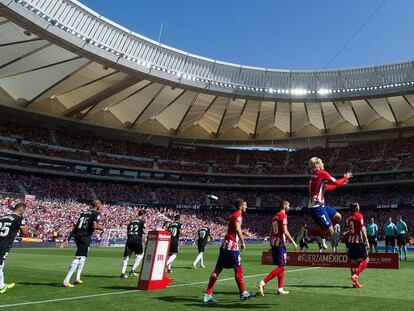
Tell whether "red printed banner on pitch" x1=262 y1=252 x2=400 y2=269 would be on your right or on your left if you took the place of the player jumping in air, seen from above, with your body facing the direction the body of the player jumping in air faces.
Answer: on your left

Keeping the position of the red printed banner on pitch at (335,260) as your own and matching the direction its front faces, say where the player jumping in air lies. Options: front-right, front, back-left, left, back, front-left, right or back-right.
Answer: front

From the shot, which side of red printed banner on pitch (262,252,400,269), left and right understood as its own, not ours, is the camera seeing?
front
